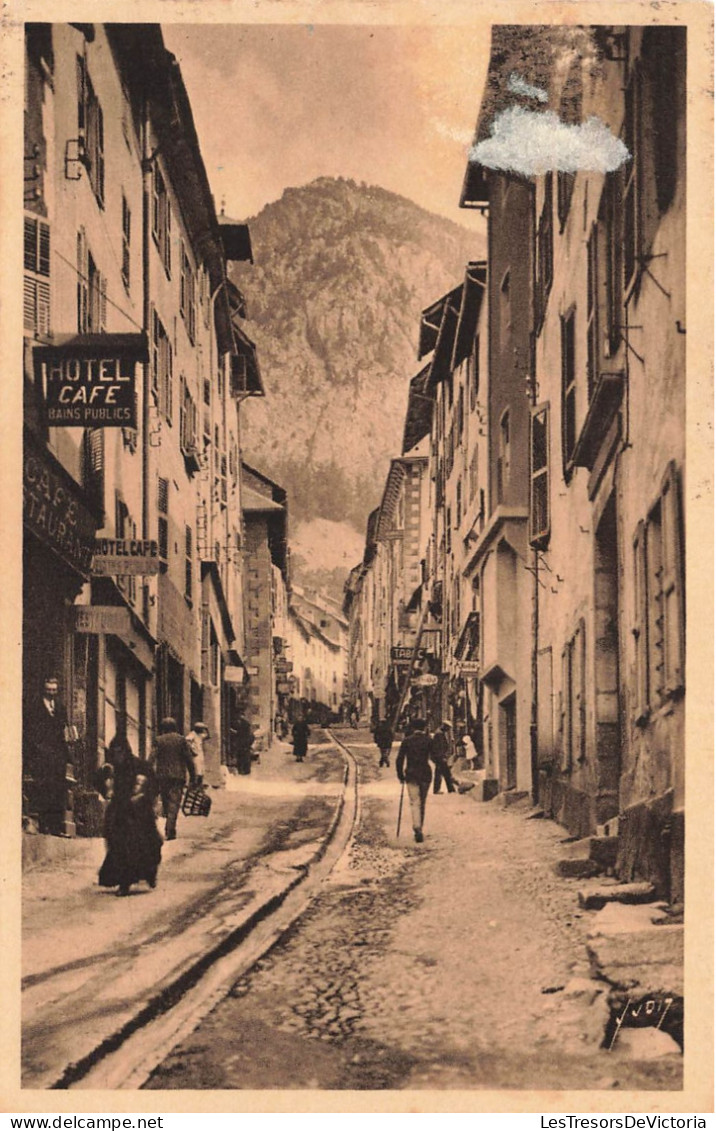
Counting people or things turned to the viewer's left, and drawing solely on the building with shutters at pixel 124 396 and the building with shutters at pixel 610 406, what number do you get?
1

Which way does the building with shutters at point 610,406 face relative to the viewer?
to the viewer's left

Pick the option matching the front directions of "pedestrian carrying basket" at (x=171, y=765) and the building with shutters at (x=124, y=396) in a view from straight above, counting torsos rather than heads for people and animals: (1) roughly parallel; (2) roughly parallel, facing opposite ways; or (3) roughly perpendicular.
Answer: roughly perpendicular

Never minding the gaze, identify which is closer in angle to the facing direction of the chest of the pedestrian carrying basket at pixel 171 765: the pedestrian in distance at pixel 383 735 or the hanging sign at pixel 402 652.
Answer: the hanging sign
